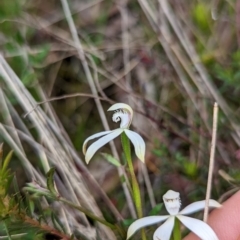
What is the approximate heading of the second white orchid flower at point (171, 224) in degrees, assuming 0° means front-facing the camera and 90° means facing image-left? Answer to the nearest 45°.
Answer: approximately 0°
